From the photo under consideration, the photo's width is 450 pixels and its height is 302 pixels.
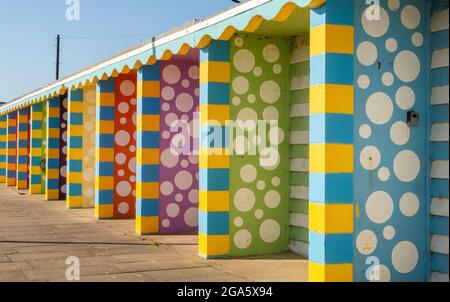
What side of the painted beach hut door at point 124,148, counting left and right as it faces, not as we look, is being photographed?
front

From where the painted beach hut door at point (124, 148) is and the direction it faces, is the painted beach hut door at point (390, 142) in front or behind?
in front
